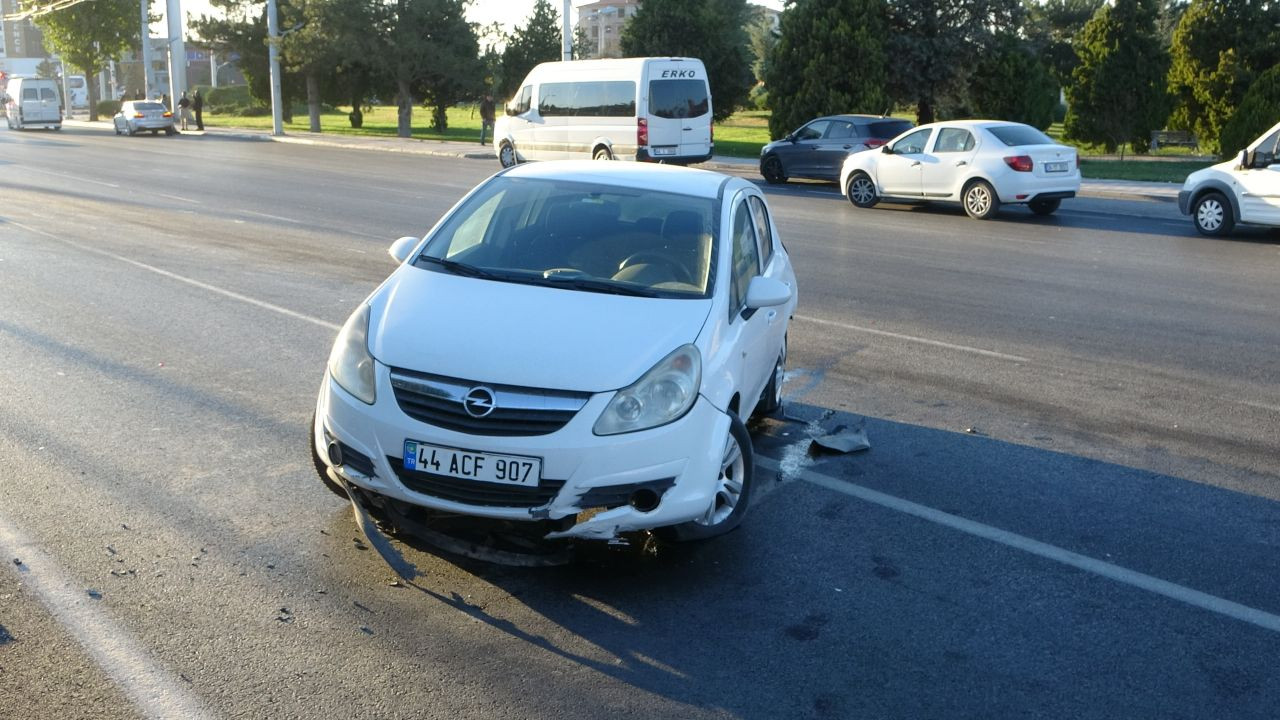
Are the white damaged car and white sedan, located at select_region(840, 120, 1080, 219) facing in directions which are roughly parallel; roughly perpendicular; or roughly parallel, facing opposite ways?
roughly perpendicular

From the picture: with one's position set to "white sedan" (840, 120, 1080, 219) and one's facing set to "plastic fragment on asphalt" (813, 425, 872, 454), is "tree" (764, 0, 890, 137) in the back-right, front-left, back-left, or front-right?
back-right

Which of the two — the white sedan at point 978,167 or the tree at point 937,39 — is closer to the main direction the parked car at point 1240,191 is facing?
the white sedan

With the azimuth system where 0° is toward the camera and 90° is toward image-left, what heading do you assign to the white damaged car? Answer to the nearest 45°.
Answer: approximately 45°

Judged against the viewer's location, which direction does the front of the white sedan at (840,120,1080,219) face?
facing away from the viewer and to the left of the viewer

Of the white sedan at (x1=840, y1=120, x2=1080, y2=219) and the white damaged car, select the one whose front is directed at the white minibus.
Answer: the white sedan

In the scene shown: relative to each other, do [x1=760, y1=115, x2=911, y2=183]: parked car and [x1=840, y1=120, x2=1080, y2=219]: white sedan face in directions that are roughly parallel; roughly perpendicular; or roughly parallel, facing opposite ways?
roughly parallel

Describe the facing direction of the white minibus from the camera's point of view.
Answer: facing away from the viewer and to the left of the viewer

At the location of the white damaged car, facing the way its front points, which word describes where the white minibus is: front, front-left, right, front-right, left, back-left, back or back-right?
back-right

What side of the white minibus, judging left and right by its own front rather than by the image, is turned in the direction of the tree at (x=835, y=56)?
right

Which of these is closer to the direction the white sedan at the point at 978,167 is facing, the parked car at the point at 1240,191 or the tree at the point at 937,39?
the tree

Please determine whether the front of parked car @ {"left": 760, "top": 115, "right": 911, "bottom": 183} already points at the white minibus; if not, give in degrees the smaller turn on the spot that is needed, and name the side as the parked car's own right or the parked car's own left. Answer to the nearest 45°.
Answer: approximately 45° to the parked car's own left

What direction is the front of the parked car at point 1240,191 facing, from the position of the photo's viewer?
facing to the left of the viewer

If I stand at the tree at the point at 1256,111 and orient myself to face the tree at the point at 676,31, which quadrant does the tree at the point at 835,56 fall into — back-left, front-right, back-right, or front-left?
front-left

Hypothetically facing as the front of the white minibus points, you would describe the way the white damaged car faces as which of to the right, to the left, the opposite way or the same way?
to the left

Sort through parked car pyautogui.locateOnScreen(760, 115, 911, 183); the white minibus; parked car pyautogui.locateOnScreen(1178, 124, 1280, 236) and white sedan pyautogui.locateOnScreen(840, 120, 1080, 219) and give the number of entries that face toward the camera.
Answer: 0

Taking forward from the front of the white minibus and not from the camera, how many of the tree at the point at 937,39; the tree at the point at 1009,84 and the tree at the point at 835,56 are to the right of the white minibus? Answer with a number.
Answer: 3
